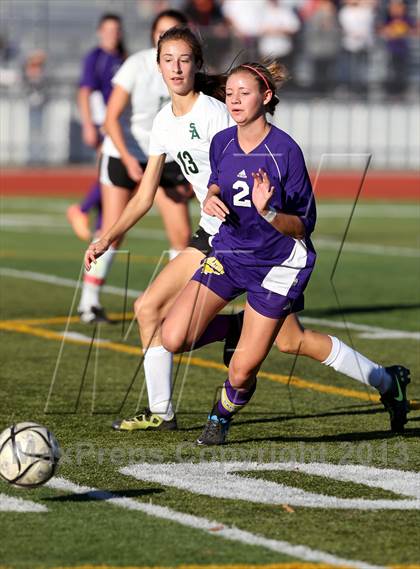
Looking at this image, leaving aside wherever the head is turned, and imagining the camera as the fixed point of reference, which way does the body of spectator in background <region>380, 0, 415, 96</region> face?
toward the camera

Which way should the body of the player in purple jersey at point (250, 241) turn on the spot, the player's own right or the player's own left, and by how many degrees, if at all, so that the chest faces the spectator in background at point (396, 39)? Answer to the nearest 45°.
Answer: approximately 135° to the player's own right

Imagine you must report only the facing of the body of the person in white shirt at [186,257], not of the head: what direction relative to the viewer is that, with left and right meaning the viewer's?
facing the viewer and to the left of the viewer

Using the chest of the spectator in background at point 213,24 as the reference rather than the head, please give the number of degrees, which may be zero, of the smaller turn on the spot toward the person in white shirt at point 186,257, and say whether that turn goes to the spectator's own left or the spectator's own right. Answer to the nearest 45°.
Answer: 0° — they already face them

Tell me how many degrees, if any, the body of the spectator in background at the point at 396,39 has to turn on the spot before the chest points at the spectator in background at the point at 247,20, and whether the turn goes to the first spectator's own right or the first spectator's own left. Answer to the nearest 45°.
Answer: approximately 45° to the first spectator's own right

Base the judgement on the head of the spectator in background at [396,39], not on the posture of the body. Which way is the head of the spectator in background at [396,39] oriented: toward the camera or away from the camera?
toward the camera

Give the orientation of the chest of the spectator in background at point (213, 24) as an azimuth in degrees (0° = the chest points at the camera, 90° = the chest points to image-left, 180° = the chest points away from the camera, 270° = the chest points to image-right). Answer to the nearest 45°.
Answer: approximately 0°

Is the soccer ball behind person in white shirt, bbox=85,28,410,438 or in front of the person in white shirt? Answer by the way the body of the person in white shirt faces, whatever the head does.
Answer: in front

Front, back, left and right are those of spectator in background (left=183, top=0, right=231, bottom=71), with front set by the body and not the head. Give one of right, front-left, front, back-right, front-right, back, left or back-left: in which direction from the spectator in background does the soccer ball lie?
front

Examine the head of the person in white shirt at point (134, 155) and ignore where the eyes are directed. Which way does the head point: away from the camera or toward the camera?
toward the camera

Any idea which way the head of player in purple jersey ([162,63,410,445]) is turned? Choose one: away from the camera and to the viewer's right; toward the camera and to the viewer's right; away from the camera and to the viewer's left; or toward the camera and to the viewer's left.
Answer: toward the camera and to the viewer's left
